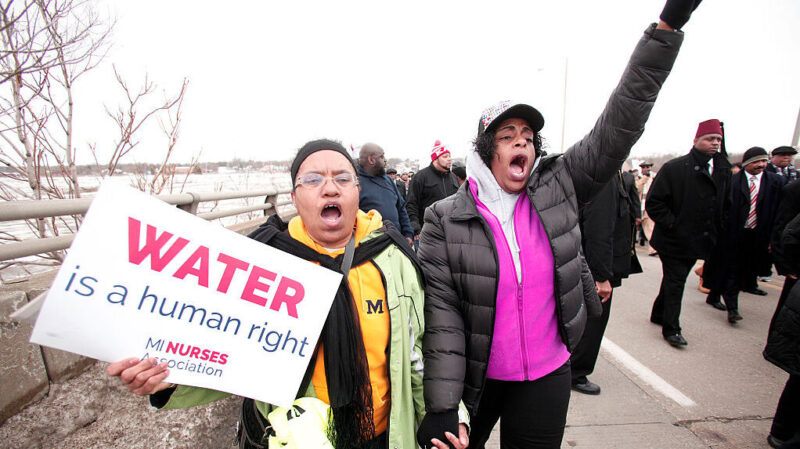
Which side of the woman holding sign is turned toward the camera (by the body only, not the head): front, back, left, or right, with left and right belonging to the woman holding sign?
front

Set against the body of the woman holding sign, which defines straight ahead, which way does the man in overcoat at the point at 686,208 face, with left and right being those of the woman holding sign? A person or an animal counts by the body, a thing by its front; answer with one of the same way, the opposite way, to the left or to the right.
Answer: the same way

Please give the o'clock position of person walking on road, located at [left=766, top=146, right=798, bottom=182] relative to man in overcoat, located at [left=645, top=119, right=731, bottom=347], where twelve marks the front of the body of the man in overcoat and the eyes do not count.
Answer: The person walking on road is roughly at 8 o'clock from the man in overcoat.

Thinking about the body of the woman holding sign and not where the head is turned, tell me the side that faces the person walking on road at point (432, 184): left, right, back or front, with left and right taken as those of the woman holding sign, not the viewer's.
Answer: back

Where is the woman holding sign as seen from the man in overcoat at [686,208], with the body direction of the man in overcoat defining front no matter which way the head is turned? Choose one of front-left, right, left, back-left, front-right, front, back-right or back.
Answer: front-right

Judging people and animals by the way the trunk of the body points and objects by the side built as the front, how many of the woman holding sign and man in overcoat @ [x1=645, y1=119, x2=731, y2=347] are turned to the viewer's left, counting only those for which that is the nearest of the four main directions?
0

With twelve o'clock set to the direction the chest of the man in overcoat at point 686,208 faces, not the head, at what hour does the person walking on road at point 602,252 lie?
The person walking on road is roughly at 2 o'clock from the man in overcoat.
